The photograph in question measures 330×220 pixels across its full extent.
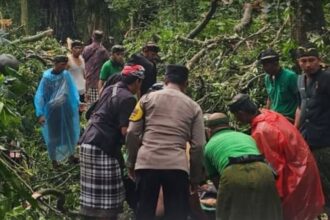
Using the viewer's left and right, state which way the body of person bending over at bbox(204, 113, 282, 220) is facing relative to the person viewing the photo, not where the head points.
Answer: facing away from the viewer and to the left of the viewer

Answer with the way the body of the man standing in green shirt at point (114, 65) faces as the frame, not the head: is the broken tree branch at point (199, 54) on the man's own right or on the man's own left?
on the man's own left

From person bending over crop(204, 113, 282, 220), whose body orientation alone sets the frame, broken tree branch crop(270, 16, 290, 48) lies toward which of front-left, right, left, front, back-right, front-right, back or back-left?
front-right

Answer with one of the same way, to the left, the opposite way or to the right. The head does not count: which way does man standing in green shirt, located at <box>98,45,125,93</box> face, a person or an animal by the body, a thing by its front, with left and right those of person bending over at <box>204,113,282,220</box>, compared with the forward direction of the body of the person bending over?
the opposite way

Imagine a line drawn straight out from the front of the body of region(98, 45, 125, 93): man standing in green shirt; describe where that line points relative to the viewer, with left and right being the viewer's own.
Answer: facing the viewer and to the right of the viewer

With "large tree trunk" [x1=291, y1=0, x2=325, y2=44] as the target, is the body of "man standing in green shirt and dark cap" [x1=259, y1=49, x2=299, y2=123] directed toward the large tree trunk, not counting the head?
no

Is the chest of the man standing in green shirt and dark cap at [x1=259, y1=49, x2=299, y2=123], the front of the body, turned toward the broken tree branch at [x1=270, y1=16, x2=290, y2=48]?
no

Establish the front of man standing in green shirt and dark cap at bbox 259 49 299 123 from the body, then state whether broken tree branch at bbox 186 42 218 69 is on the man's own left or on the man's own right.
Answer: on the man's own right

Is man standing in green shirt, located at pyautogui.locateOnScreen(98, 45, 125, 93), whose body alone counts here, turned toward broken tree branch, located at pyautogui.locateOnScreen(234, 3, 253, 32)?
no

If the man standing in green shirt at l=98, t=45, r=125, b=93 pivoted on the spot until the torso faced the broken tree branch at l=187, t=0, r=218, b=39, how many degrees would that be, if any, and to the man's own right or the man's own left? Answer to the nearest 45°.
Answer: approximately 90° to the man's own left

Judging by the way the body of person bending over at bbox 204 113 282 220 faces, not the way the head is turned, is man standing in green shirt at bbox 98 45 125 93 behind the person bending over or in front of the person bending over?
in front

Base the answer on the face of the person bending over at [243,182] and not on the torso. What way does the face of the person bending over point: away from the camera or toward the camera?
away from the camera

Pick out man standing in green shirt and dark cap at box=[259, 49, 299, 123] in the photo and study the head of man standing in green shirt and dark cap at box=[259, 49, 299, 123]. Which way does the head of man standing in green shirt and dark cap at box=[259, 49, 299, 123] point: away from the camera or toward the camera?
toward the camera

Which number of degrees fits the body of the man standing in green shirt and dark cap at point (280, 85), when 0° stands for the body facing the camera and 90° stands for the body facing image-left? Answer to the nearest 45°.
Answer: approximately 45°
